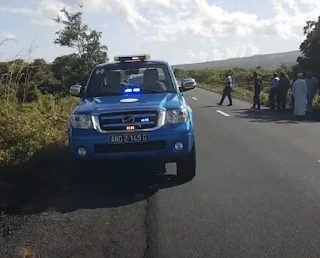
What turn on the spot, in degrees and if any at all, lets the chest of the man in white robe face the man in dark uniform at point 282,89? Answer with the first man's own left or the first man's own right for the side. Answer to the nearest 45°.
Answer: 0° — they already face them

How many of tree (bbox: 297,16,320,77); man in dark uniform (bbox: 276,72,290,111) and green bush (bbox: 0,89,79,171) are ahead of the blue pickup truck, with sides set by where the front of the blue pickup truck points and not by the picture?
0

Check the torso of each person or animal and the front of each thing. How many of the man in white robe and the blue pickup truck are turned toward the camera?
1

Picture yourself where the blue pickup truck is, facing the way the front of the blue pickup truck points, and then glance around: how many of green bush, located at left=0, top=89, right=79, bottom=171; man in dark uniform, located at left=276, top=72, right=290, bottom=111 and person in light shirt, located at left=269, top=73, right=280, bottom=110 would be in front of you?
0

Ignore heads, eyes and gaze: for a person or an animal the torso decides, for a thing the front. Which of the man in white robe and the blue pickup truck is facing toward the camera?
the blue pickup truck

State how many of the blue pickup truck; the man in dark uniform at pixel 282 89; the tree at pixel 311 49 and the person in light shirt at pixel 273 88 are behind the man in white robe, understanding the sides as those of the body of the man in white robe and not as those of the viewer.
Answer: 1

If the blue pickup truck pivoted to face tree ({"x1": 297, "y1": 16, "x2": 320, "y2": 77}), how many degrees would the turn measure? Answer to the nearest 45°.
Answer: approximately 135° to its left

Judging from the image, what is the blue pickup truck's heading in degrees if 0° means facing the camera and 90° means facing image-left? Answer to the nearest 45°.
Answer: approximately 0°

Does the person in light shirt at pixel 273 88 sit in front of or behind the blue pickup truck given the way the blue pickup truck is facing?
behind

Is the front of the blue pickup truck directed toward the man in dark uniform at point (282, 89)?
no

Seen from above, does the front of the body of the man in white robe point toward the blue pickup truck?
no

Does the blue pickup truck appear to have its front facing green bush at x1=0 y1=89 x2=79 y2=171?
no

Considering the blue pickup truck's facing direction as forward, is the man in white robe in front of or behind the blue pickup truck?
behind
